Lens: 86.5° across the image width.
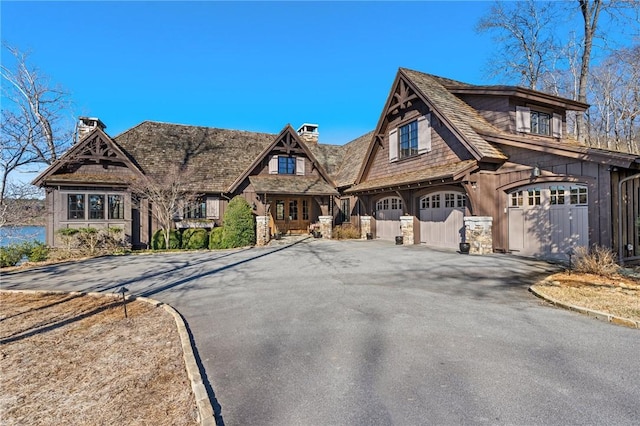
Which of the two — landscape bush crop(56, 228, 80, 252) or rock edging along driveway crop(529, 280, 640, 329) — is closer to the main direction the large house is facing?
the rock edging along driveway

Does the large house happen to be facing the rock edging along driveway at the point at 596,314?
yes

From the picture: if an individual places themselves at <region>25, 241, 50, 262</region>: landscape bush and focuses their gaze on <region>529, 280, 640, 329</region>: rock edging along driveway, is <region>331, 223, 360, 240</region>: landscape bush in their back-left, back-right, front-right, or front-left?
front-left

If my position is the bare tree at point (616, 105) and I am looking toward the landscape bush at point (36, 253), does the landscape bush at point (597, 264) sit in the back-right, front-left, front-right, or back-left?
front-left

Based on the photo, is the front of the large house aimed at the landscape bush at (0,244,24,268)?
no

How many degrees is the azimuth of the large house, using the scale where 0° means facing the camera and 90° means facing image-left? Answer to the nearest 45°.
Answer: approximately 0°

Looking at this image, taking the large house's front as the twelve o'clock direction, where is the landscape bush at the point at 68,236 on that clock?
The landscape bush is roughly at 3 o'clock from the large house.

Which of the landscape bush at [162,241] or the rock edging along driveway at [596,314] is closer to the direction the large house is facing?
the rock edging along driveway

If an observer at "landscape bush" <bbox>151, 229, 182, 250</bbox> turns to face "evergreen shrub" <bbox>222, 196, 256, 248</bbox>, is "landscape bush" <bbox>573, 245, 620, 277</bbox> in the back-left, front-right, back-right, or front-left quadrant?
front-right

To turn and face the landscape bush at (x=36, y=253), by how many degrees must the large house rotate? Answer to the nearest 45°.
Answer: approximately 90° to its right

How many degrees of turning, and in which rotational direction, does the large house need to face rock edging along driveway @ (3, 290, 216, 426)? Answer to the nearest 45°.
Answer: approximately 45° to its right

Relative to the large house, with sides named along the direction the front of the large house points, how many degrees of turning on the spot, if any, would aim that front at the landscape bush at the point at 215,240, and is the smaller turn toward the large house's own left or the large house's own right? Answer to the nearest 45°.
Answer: approximately 90° to the large house's own right

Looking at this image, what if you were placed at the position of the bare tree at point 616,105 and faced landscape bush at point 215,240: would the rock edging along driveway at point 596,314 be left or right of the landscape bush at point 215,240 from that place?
left

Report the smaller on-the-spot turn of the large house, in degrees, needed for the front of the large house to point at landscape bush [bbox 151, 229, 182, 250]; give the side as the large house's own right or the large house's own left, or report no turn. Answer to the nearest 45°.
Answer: approximately 90° to the large house's own right

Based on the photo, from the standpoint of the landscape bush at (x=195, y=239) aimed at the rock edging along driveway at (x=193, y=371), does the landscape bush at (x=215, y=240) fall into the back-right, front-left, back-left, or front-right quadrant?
front-left
